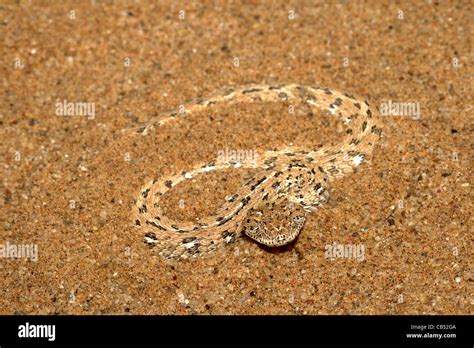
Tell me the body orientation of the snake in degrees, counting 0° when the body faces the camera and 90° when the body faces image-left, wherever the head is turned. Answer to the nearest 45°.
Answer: approximately 0°
